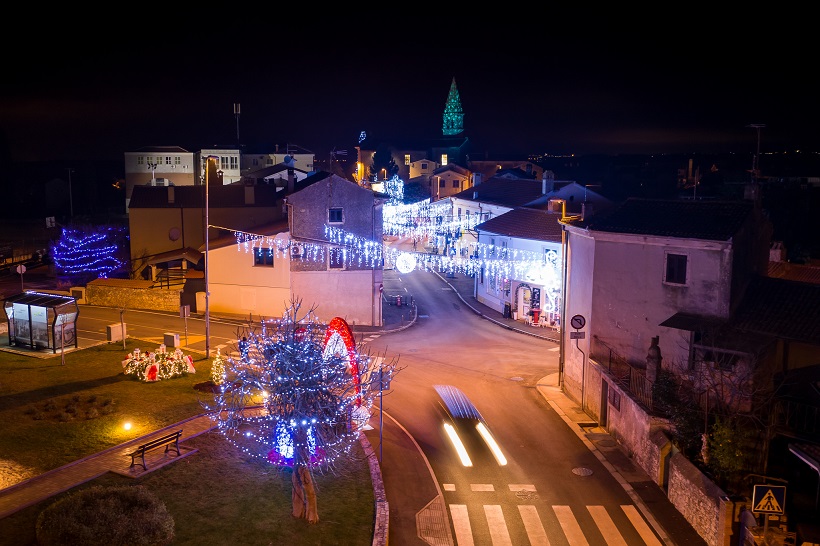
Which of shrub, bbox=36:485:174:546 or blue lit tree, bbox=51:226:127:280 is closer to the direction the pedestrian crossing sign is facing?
the shrub

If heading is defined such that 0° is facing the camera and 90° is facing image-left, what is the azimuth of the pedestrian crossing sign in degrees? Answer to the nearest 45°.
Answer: approximately 0°

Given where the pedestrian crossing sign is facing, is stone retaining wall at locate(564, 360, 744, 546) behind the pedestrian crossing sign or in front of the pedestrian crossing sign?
behind

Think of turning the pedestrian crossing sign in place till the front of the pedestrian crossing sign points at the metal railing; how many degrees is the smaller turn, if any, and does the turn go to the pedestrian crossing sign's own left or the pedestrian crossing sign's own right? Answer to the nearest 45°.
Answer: approximately 135° to the pedestrian crossing sign's own right

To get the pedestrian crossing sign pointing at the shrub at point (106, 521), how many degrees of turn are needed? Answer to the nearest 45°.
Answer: approximately 45° to its right

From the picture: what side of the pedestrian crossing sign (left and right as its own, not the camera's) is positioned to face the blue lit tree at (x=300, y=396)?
right
